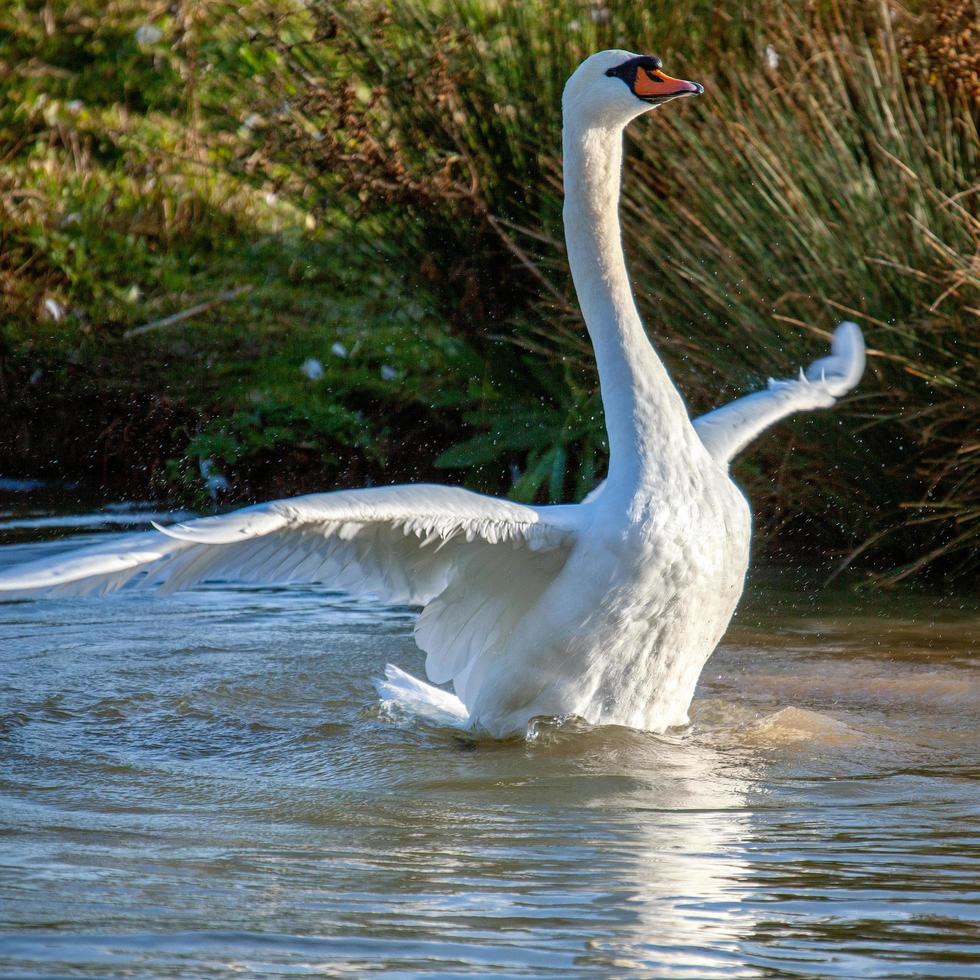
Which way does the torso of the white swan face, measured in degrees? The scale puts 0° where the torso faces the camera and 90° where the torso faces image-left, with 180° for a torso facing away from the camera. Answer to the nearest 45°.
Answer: approximately 315°
